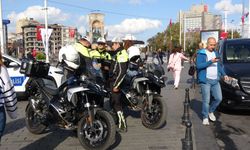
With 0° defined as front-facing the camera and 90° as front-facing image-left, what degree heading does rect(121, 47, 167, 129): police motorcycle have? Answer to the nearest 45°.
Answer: approximately 315°

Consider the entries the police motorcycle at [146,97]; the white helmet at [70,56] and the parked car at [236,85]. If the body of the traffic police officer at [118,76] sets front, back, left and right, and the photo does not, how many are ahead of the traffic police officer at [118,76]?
1

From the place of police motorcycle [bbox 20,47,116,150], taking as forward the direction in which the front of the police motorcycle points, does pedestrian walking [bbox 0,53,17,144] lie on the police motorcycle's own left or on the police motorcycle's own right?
on the police motorcycle's own right

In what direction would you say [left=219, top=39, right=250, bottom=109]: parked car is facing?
toward the camera

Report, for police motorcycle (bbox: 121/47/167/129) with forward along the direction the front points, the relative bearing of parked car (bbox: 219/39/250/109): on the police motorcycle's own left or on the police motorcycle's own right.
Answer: on the police motorcycle's own left

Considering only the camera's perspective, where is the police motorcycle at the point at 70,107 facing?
facing the viewer and to the right of the viewer

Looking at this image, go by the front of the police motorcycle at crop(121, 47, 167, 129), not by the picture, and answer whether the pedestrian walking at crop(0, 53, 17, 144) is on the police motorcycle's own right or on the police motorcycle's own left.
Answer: on the police motorcycle's own right

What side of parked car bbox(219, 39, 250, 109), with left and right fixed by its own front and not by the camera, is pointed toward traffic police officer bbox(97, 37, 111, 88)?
right

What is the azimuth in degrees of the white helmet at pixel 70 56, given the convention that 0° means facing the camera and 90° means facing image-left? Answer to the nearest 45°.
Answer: approximately 315°

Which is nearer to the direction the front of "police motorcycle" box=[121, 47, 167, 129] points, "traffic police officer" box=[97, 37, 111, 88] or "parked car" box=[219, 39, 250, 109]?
the parked car

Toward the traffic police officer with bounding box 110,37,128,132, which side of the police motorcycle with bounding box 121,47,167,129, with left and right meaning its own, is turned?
right
